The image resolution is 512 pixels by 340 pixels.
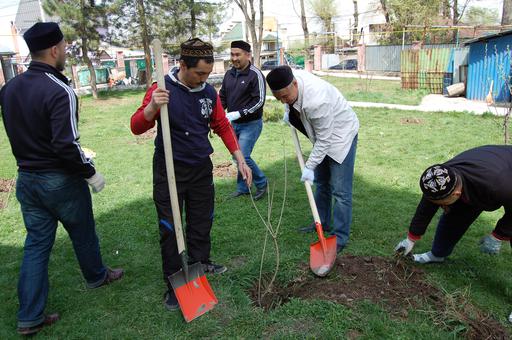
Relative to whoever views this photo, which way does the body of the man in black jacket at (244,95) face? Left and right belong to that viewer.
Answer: facing the viewer and to the left of the viewer

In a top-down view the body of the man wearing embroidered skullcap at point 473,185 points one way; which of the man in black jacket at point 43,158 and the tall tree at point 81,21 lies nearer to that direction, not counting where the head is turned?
the man in black jacket

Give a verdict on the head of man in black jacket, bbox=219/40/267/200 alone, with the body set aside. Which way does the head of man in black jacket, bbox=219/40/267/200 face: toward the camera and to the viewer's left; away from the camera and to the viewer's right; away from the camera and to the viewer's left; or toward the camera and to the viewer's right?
toward the camera and to the viewer's left

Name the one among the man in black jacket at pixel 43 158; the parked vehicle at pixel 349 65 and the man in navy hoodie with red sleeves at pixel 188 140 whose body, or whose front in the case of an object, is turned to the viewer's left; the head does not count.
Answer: the parked vehicle

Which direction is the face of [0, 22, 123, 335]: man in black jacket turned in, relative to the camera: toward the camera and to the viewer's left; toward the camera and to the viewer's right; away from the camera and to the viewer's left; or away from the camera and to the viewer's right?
away from the camera and to the viewer's right

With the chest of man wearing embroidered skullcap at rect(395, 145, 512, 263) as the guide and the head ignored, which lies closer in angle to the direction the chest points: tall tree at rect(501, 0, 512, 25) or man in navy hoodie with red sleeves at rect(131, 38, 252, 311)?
the man in navy hoodie with red sleeves

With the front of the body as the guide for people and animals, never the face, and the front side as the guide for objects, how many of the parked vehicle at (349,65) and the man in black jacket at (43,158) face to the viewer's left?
1

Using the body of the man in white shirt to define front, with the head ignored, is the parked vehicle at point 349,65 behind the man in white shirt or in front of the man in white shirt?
behind

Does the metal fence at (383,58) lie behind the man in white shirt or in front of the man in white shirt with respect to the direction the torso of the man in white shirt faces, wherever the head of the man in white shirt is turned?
behind

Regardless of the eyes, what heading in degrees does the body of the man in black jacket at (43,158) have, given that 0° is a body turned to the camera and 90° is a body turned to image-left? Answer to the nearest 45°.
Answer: approximately 225°

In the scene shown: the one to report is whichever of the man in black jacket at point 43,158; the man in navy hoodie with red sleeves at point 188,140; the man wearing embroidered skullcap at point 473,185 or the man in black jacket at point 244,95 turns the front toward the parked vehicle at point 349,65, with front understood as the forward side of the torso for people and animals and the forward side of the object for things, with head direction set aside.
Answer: the man in black jacket at point 43,158

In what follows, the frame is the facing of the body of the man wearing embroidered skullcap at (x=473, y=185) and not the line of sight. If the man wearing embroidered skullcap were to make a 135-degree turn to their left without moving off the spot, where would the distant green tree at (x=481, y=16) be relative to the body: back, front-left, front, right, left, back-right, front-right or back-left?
left

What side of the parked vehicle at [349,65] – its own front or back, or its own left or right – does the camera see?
left

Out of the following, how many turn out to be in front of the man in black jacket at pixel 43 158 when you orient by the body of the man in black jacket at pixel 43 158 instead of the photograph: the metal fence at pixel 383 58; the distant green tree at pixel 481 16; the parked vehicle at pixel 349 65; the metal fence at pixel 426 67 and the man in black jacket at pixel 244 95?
5

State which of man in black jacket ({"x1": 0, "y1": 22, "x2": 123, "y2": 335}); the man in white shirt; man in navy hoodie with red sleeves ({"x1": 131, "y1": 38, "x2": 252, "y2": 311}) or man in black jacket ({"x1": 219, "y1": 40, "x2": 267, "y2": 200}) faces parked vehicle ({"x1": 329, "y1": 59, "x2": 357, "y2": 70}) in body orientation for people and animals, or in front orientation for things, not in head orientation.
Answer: man in black jacket ({"x1": 0, "y1": 22, "x2": 123, "y2": 335})

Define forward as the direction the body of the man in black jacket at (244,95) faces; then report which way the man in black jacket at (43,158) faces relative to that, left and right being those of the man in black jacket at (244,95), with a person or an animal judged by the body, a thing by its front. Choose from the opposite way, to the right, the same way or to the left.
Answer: the opposite way

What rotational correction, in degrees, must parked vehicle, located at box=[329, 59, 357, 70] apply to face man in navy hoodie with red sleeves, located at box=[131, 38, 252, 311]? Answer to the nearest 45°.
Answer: approximately 90° to its left

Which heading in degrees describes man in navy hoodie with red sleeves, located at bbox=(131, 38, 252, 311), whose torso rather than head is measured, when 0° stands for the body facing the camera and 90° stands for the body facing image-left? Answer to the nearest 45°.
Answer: approximately 315°

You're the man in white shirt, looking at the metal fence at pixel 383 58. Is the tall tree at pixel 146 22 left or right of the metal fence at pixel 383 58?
left

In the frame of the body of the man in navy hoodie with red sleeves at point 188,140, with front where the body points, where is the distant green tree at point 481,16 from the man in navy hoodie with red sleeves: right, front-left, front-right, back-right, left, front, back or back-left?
left
